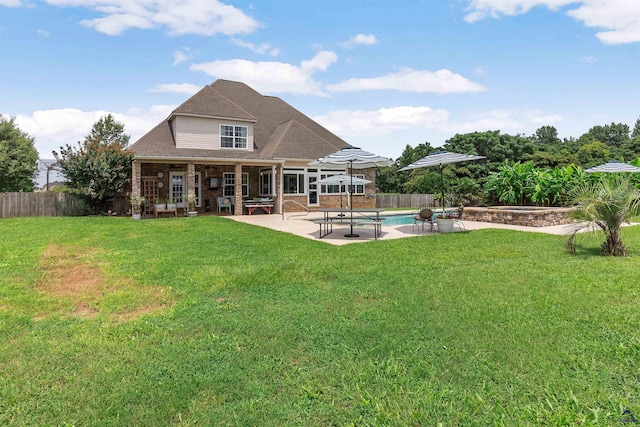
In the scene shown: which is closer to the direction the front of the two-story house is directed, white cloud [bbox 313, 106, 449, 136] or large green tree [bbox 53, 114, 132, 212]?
the white cloud

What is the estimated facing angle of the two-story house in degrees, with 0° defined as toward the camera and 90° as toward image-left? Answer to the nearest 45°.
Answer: approximately 180°

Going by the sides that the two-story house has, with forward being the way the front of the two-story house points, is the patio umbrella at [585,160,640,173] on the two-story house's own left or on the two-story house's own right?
on the two-story house's own right

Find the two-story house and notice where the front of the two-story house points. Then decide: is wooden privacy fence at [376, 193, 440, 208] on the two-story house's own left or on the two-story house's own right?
on the two-story house's own right

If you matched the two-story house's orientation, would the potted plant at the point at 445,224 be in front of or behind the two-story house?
behind

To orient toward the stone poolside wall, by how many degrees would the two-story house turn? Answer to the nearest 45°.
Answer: approximately 135° to its right
